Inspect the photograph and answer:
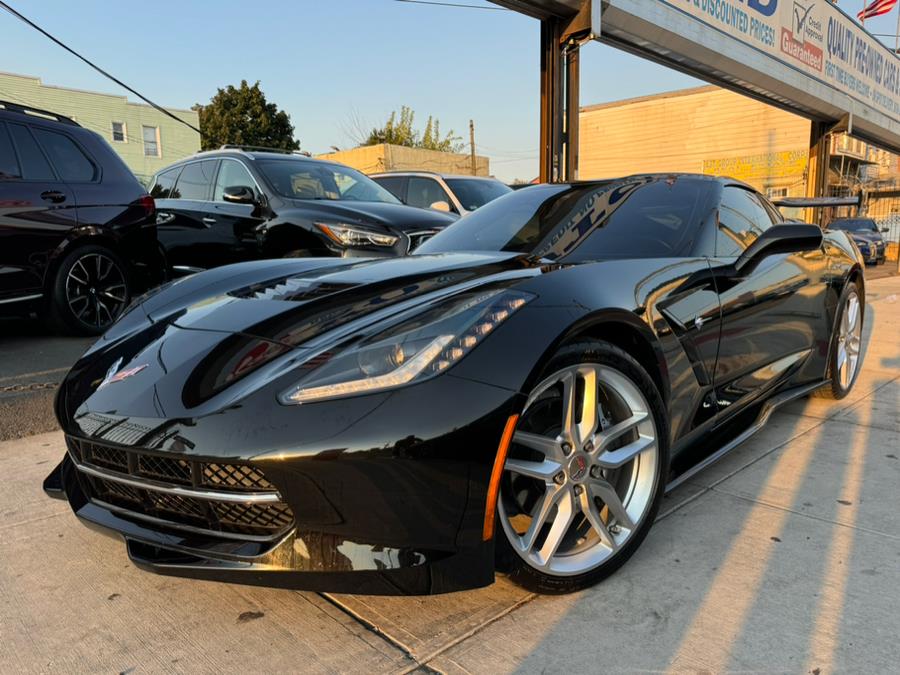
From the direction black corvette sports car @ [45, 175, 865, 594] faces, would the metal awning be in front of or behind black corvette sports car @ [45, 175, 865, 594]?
behind

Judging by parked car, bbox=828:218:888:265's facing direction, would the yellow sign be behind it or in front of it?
behind

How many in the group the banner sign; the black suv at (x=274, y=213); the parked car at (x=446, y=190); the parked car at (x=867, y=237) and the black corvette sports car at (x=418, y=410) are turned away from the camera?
0

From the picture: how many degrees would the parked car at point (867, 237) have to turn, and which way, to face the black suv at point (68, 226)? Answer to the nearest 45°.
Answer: approximately 45° to its right

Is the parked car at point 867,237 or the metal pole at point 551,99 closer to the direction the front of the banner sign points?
the metal pole

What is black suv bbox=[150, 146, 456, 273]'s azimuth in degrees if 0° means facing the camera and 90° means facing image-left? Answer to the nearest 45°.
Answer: approximately 315°

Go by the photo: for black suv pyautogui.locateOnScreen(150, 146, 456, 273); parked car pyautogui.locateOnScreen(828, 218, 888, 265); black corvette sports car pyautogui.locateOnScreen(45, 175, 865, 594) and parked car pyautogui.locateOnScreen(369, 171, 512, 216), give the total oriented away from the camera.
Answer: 0

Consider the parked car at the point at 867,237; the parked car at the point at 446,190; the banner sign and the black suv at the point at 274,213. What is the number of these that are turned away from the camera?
0

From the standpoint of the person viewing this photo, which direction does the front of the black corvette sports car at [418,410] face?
facing the viewer and to the left of the viewer

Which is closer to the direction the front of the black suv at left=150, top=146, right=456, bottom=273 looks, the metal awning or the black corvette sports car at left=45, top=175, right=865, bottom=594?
the black corvette sports car

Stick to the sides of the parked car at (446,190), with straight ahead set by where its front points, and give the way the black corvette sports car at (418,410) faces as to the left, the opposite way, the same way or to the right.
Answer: to the right
